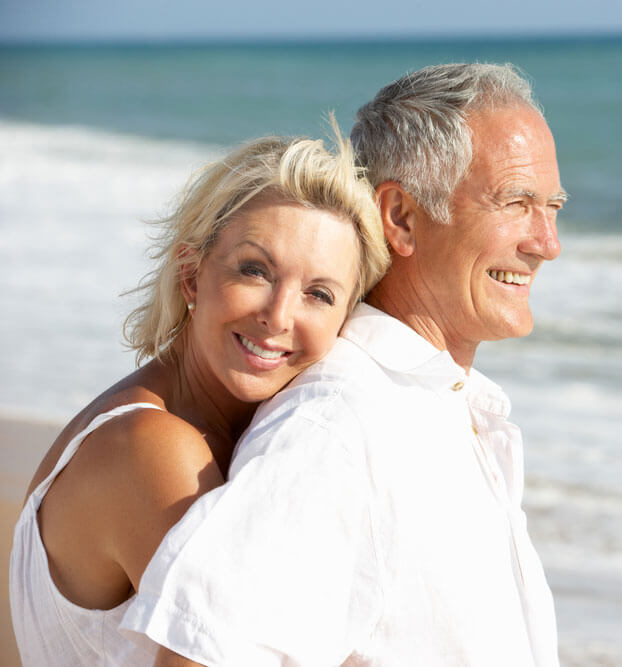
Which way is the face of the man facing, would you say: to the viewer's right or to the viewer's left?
to the viewer's right

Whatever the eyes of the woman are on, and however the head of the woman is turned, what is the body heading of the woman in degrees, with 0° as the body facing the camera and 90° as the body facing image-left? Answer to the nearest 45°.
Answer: approximately 270°
